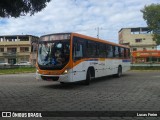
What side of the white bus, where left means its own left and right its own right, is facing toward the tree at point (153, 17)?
back

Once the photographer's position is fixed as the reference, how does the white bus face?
facing the viewer and to the left of the viewer
